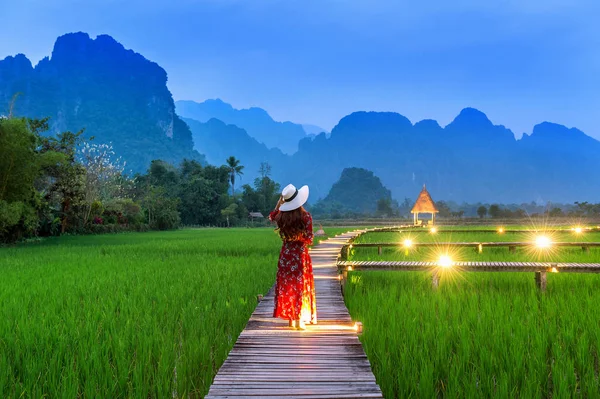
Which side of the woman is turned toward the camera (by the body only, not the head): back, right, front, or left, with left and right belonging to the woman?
back

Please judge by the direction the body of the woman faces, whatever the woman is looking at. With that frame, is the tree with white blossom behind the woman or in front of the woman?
in front

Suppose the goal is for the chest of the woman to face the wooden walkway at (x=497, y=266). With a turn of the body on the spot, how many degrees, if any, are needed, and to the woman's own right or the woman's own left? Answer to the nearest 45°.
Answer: approximately 45° to the woman's own right

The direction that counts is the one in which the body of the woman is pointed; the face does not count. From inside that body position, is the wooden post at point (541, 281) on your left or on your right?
on your right

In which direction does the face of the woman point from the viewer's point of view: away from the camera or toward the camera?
away from the camera
